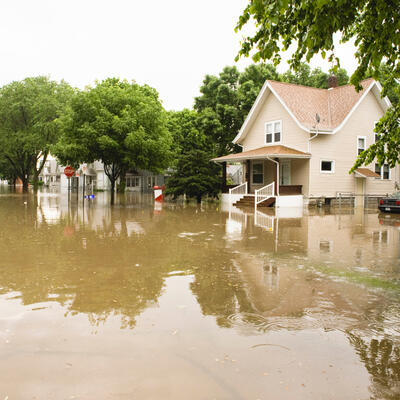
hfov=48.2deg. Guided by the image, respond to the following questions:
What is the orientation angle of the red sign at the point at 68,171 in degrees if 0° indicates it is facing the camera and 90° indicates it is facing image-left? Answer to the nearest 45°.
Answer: approximately 0°

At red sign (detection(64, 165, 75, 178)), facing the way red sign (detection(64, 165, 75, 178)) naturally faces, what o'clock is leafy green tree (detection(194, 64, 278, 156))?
The leafy green tree is roughly at 8 o'clock from the red sign.

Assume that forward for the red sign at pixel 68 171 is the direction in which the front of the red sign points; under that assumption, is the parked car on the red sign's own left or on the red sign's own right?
on the red sign's own left

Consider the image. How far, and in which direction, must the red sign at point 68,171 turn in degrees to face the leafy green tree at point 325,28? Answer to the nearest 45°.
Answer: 0° — it already faces it
